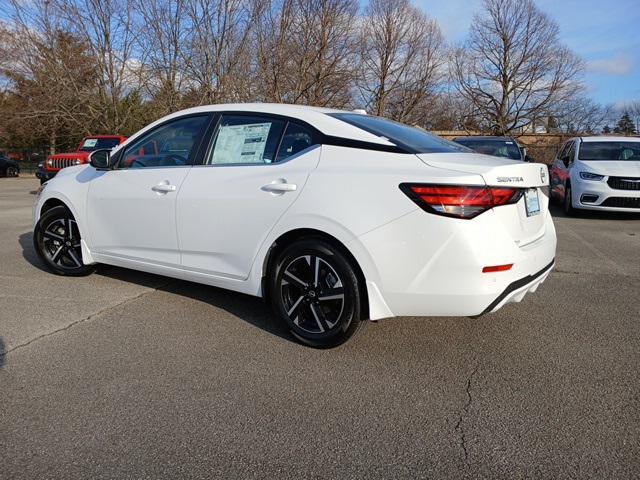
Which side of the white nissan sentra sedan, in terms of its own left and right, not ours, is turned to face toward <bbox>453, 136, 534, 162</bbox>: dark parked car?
right

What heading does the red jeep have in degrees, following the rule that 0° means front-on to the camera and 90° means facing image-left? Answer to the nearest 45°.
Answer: approximately 45°

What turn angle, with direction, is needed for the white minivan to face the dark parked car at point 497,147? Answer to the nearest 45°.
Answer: approximately 135° to its right

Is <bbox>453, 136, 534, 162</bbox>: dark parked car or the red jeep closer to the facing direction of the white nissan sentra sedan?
the red jeep

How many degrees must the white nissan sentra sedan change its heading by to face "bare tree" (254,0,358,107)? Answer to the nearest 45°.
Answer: approximately 45° to its right

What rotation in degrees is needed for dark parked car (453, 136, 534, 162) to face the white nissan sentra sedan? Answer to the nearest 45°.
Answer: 0° — it already faces it

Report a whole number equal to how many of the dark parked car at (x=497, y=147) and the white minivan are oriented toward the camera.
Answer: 2

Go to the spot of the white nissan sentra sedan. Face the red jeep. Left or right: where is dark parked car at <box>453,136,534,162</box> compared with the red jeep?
right

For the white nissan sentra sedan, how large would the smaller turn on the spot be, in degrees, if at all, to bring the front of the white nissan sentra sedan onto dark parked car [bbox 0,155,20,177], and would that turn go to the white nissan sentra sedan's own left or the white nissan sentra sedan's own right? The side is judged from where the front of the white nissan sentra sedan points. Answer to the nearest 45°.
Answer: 0° — it already faces it

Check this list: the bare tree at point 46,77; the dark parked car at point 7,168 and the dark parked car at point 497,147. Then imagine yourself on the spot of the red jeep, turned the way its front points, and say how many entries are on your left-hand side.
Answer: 1

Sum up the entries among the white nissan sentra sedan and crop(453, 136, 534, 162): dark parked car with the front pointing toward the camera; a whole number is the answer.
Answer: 1

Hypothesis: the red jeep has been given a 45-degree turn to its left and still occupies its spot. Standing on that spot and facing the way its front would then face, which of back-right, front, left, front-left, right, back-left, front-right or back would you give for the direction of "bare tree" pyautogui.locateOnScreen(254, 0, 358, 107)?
back-left

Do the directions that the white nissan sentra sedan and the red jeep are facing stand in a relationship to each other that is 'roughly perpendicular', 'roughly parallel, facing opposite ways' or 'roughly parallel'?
roughly perpendicular

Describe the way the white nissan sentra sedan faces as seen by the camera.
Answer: facing away from the viewer and to the left of the viewer
